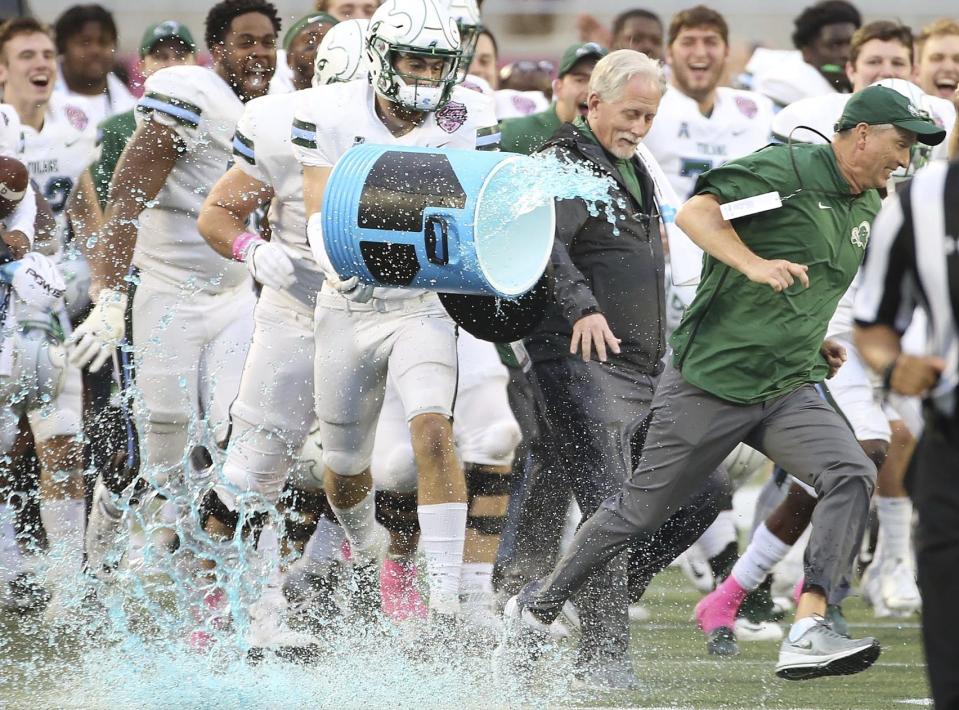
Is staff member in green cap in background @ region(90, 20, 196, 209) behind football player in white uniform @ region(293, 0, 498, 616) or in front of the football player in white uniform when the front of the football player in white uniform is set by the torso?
behind

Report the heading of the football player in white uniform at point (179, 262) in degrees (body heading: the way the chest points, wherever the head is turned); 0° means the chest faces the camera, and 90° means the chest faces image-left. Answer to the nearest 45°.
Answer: approximately 315°

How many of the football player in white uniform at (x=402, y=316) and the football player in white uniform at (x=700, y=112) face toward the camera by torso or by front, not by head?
2

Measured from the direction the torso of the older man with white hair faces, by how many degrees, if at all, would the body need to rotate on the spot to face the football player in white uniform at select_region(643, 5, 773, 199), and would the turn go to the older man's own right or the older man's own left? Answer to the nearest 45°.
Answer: approximately 135° to the older man's own left

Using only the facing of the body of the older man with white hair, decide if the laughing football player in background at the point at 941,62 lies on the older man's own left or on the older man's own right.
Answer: on the older man's own left

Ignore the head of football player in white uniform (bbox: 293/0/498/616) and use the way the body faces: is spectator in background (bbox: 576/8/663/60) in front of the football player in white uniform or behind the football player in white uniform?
behind

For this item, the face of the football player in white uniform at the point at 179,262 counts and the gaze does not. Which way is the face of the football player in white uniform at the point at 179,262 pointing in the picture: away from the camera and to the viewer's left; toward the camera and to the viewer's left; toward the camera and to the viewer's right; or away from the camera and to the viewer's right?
toward the camera and to the viewer's right
